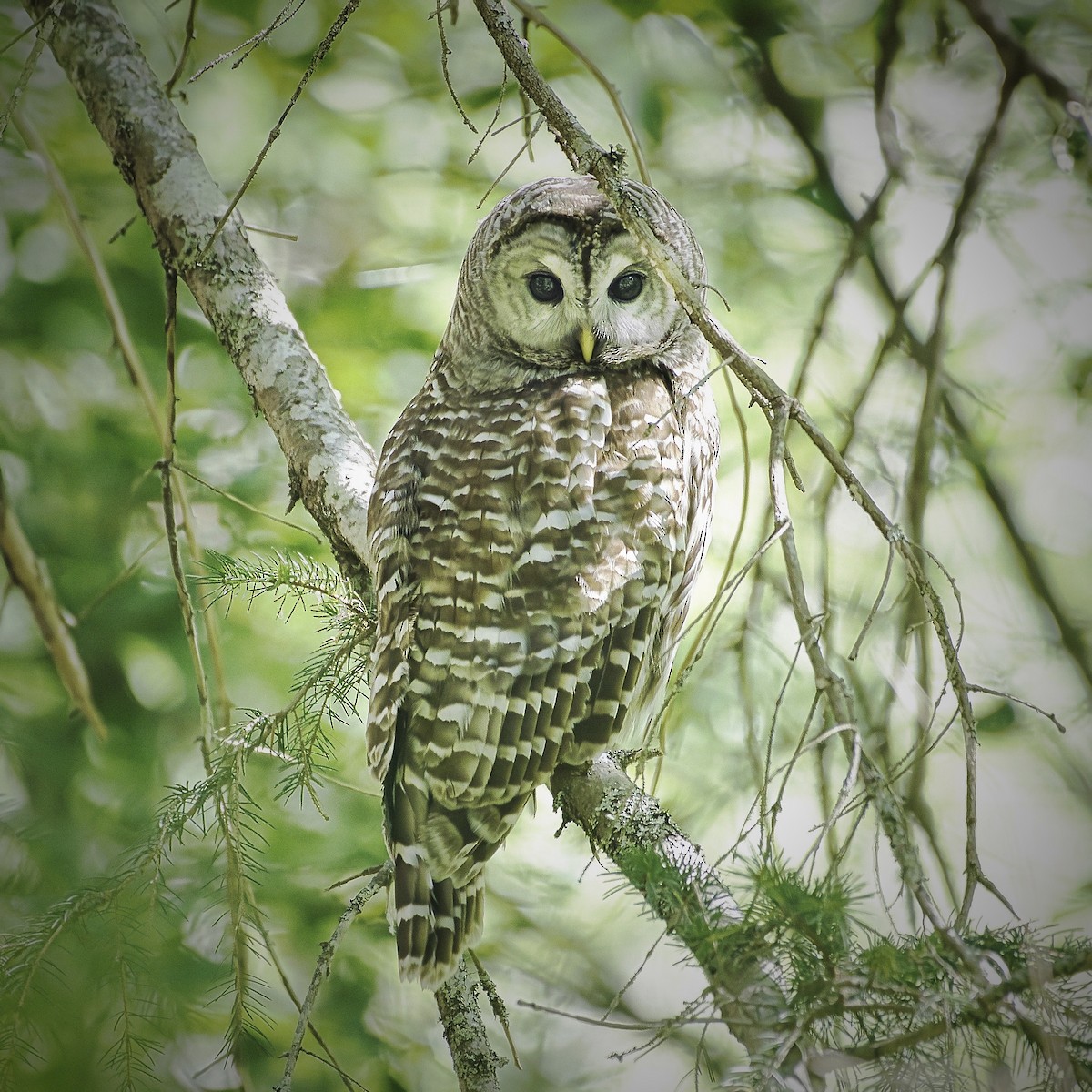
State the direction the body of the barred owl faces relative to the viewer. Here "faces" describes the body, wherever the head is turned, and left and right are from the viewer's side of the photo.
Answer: facing away from the viewer and to the right of the viewer
